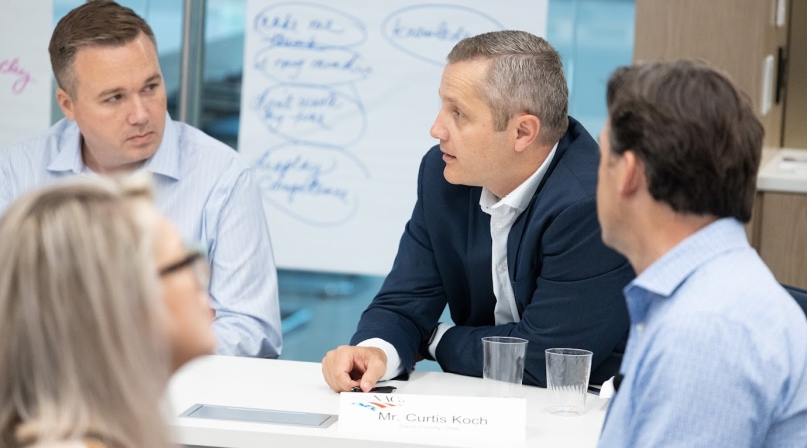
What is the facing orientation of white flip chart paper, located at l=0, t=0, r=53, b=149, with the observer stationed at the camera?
facing the viewer

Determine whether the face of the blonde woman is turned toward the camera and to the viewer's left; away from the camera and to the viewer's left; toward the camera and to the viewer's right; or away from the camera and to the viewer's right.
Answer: away from the camera and to the viewer's right

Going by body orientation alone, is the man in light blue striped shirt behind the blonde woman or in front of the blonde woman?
in front

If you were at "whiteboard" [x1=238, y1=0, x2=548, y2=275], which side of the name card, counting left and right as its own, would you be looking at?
back

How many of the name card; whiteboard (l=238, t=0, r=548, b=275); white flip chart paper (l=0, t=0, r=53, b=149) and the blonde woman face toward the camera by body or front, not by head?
3

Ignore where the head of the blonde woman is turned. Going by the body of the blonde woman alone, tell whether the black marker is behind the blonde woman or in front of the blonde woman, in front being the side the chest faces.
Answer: in front

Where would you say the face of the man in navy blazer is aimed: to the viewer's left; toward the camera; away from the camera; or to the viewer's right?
to the viewer's left

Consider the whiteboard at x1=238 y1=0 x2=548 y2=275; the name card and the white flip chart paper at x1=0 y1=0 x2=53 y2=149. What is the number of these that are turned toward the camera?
3

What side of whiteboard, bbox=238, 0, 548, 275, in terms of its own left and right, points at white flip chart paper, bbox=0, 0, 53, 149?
right

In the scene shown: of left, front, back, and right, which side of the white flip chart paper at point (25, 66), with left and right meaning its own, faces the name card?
front

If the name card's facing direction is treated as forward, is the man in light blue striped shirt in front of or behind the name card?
behind

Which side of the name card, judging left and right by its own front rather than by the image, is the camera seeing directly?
front

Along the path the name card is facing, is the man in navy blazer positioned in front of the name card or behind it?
behind

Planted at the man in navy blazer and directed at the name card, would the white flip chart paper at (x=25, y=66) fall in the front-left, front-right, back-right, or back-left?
back-right

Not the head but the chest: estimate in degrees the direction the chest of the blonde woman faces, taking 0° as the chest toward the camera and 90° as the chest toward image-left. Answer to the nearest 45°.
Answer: approximately 225°
